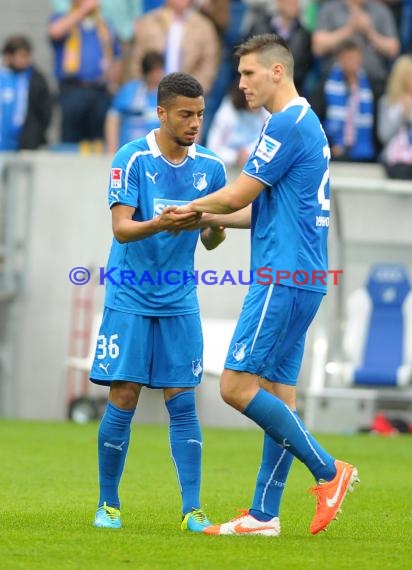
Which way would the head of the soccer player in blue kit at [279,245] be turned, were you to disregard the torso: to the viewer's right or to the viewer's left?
to the viewer's left

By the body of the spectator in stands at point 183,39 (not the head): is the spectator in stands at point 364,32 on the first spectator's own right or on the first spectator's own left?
on the first spectator's own left

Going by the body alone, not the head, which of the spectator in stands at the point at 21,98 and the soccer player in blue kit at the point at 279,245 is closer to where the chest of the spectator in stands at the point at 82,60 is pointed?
the soccer player in blue kit

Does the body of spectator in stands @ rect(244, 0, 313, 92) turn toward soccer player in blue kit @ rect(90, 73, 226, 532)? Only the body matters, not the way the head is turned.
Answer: yes

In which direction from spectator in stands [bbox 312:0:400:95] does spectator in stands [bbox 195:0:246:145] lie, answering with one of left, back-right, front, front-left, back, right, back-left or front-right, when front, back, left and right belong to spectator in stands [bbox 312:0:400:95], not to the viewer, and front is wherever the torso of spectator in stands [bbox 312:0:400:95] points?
right
